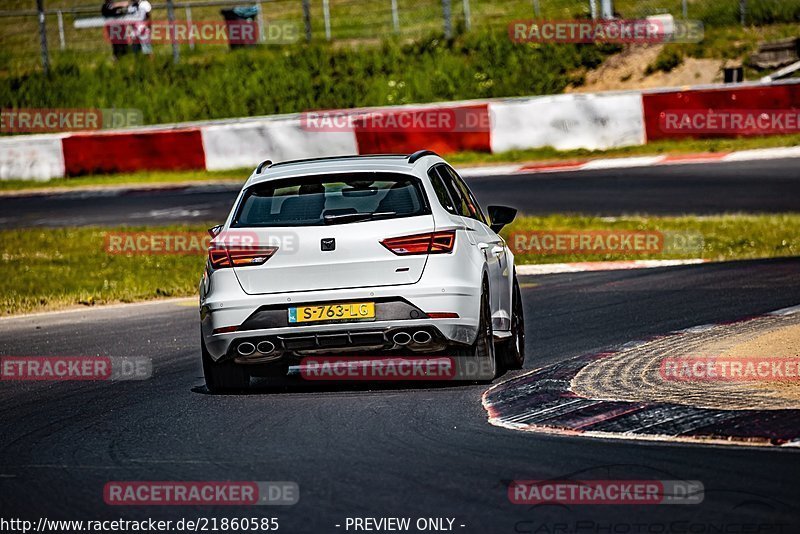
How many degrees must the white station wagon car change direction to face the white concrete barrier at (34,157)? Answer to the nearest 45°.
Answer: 0° — it already faces it

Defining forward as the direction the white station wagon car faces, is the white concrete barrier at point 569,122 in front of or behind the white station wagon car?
in front

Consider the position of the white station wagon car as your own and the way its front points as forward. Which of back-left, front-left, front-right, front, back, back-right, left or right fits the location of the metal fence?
front

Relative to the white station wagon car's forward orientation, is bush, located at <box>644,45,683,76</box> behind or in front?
in front

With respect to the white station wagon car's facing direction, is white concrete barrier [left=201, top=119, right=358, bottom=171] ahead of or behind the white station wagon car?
ahead

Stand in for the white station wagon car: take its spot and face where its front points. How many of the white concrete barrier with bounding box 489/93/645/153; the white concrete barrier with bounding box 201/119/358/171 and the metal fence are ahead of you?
3

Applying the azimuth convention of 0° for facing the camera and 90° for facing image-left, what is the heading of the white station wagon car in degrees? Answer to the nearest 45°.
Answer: approximately 180°

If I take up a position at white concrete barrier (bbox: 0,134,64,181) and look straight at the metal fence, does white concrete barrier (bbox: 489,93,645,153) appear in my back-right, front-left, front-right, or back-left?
front-right
